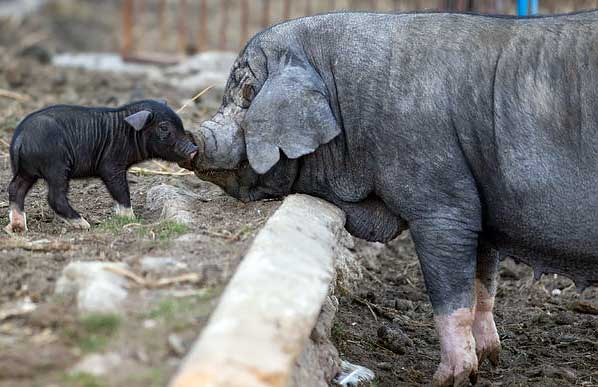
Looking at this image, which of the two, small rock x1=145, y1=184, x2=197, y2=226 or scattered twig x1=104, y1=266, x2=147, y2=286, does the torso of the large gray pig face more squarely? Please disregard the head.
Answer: the small rock

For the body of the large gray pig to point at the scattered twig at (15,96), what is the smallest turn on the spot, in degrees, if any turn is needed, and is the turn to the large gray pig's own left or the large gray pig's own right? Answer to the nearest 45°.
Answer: approximately 45° to the large gray pig's own right

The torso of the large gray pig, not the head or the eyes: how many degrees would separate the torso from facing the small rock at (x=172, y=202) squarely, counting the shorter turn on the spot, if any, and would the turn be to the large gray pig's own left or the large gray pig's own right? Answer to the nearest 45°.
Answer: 0° — it already faces it

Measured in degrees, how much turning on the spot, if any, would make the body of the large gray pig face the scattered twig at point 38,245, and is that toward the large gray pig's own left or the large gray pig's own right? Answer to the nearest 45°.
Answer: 0° — it already faces it

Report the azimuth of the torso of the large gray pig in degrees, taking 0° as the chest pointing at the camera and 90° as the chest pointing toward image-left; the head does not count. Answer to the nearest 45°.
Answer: approximately 90°

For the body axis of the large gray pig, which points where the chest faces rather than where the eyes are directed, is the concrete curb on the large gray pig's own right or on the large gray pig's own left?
on the large gray pig's own left
